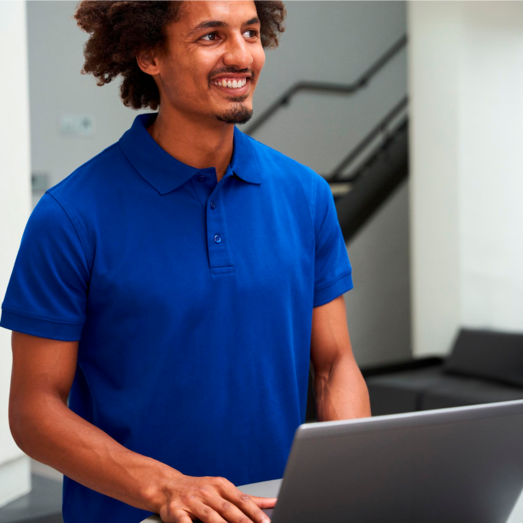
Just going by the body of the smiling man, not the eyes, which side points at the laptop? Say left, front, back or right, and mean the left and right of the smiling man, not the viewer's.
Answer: front

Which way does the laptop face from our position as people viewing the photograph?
facing away from the viewer and to the left of the viewer

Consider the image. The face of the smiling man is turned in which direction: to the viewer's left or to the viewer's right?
to the viewer's right

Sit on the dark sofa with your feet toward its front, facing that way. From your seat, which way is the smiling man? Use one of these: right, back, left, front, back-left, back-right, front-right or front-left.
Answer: front-left

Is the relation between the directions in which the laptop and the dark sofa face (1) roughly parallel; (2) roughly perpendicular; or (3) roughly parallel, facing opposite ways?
roughly perpendicular

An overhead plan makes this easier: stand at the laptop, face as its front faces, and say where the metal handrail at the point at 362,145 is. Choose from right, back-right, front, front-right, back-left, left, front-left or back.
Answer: front-right

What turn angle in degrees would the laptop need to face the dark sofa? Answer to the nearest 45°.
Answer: approximately 45° to its right

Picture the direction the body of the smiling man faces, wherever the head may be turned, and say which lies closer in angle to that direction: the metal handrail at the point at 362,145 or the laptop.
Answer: the laptop

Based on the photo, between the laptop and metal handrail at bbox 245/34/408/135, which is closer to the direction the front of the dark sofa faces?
the laptop

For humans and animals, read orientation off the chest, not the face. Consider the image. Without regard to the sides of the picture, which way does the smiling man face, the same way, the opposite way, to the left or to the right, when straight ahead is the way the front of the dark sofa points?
to the left

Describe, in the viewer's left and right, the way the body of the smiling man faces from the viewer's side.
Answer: facing the viewer and to the right of the viewer

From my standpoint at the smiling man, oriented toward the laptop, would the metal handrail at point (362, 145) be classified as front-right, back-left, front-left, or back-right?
back-left

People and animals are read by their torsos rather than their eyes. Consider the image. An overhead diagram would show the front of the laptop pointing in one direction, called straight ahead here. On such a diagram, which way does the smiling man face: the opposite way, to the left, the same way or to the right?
the opposite way

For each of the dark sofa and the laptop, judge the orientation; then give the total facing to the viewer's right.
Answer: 0

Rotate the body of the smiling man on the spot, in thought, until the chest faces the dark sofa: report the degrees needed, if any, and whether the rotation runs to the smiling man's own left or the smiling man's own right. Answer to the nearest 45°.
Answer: approximately 90° to the smiling man's own left

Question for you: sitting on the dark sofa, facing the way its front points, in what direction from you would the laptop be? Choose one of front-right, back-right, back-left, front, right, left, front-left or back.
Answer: front-left
